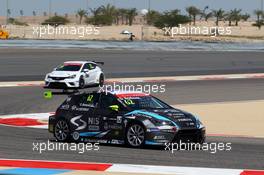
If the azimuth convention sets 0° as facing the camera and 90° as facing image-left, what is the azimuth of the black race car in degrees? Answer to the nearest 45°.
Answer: approximately 315°

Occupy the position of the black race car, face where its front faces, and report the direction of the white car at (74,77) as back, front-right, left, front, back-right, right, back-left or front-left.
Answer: back-left

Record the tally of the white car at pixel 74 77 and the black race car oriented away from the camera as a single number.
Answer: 0
